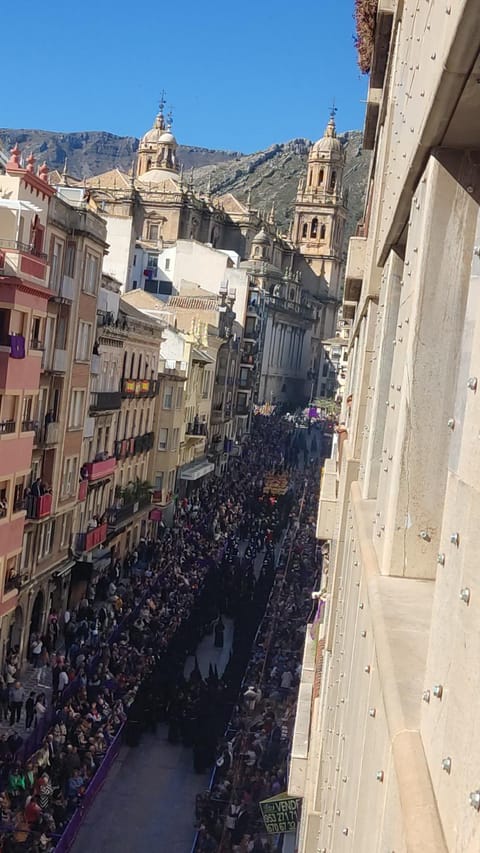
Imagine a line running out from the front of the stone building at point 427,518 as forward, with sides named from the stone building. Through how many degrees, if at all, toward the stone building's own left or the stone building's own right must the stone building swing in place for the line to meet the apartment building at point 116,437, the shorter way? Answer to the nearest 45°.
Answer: approximately 90° to the stone building's own right

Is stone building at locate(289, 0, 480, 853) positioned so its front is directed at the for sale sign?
no

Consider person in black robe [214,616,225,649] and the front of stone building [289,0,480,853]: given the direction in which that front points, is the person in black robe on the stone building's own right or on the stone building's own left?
on the stone building's own right

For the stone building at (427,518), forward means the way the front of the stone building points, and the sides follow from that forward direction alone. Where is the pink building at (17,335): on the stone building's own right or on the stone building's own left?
on the stone building's own right

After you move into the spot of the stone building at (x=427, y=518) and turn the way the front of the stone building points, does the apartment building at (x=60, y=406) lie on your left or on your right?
on your right

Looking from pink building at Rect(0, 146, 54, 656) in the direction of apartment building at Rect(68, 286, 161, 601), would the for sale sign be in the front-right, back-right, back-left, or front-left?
back-right

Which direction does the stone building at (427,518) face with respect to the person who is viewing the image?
facing to the left of the viewer
